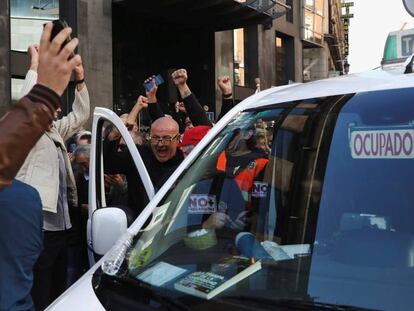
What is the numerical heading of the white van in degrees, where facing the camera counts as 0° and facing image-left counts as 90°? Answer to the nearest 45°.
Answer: approximately 45°

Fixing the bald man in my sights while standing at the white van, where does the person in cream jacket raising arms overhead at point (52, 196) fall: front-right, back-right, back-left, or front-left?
front-left

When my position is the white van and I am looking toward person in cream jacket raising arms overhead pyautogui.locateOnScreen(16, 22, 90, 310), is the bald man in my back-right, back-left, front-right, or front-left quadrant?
front-right

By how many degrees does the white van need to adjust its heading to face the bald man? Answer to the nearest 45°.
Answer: approximately 45° to its right
